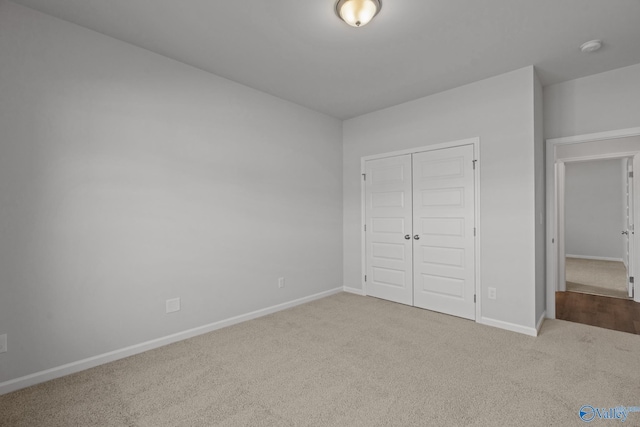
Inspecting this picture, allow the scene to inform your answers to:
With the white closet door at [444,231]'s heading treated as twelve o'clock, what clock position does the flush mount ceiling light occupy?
The flush mount ceiling light is roughly at 11 o'clock from the white closet door.

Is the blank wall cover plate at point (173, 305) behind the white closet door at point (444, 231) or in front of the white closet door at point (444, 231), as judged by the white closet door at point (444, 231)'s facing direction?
in front

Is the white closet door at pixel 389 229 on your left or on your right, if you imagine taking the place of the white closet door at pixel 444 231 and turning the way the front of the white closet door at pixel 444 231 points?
on your right

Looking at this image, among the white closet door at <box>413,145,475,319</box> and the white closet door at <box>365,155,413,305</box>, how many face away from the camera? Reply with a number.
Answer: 0

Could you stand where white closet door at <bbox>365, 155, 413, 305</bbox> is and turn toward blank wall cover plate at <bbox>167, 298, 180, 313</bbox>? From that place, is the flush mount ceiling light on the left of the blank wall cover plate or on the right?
left

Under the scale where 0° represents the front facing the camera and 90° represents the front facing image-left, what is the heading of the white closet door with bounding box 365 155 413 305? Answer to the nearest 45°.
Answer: approximately 45°

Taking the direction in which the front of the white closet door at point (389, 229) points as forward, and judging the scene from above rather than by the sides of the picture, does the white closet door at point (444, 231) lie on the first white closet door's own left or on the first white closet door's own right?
on the first white closet door's own left

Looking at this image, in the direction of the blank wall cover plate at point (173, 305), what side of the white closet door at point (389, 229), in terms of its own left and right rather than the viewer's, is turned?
front
